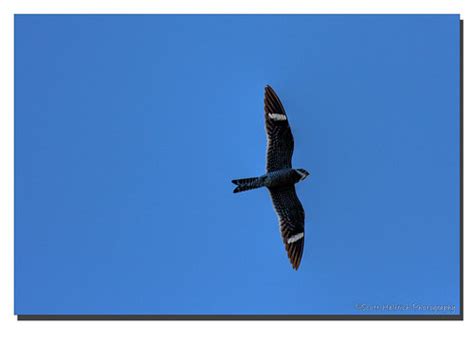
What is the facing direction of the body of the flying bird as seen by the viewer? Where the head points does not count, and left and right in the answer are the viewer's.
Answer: facing to the right of the viewer
